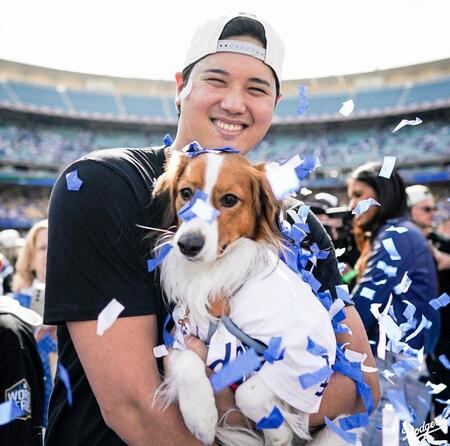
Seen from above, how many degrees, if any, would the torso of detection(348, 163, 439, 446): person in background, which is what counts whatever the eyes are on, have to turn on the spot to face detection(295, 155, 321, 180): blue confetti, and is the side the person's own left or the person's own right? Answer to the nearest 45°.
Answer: approximately 90° to the person's own left

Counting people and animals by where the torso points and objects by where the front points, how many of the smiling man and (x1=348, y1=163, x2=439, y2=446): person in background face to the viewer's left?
1

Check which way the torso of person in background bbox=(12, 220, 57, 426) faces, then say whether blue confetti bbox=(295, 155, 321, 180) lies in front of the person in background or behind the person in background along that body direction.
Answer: in front

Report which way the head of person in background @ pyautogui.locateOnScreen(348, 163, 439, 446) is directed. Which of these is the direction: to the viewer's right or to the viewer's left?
to the viewer's left

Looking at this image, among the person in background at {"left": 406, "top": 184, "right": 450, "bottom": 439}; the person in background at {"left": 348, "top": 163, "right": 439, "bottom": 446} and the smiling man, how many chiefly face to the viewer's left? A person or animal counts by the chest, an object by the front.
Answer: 1

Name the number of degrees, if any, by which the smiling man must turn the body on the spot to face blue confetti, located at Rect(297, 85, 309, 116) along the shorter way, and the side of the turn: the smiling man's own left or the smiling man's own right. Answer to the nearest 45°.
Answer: approximately 90° to the smiling man's own left

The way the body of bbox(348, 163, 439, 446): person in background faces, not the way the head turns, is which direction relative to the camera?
to the viewer's left
